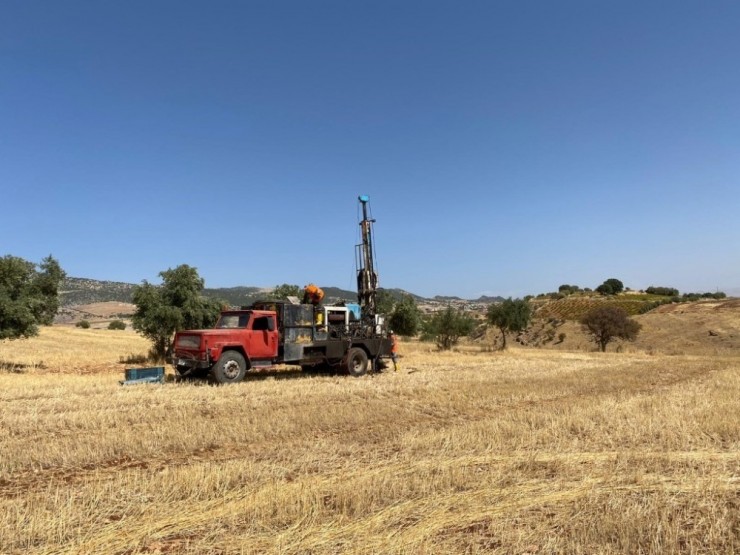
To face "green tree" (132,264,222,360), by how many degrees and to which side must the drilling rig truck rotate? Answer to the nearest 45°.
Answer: approximately 90° to its right

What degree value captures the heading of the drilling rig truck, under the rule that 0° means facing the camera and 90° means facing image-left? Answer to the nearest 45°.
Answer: approximately 45°

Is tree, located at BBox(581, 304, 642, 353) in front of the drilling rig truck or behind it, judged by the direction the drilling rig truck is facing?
behind

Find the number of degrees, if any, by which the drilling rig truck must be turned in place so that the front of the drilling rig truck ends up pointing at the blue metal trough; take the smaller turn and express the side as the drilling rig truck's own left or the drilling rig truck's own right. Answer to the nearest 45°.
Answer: approximately 45° to the drilling rig truck's own right

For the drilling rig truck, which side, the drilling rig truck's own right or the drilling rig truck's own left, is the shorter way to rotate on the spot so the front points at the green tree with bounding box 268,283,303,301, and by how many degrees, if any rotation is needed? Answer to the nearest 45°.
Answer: approximately 135° to the drilling rig truck's own right

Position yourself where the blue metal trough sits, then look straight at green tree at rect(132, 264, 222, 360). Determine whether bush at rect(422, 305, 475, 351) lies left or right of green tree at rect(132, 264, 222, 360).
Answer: right

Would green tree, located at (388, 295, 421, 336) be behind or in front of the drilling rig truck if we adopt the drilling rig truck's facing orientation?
behind

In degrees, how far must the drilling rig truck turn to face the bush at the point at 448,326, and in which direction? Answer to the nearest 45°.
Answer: approximately 180°

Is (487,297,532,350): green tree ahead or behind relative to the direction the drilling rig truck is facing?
behind
